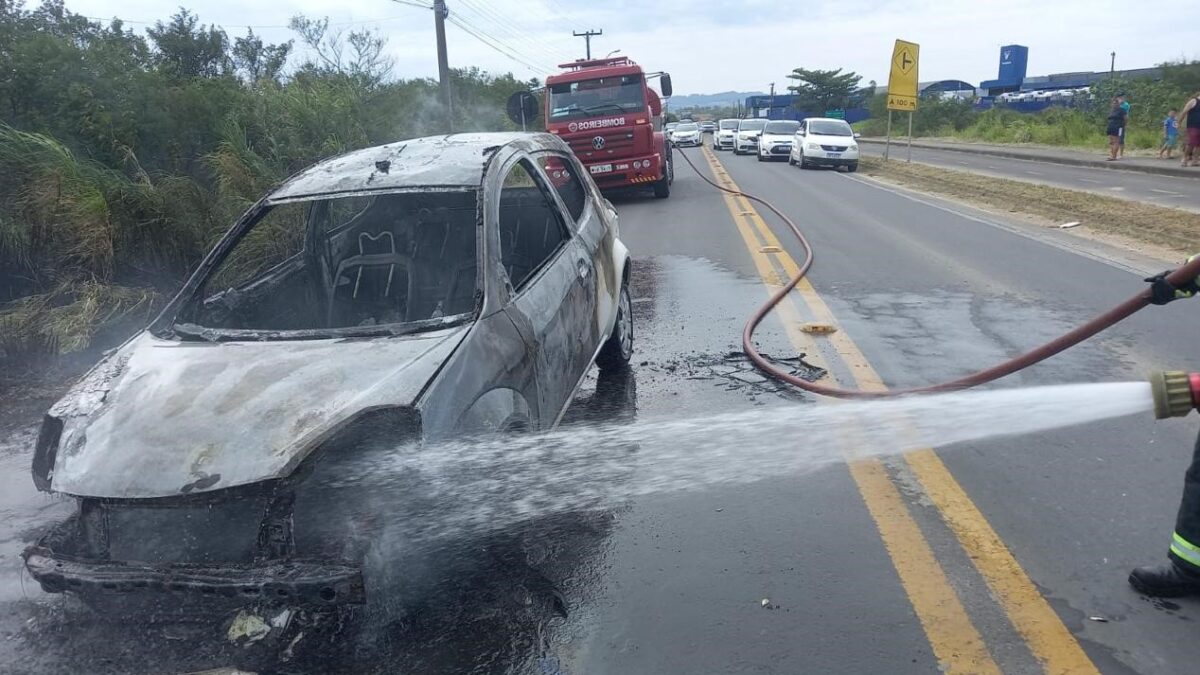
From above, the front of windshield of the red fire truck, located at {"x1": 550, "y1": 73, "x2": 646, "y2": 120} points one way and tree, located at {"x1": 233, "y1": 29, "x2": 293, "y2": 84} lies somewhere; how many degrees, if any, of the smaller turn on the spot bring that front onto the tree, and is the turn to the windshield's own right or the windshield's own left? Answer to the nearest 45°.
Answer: approximately 135° to the windshield's own right

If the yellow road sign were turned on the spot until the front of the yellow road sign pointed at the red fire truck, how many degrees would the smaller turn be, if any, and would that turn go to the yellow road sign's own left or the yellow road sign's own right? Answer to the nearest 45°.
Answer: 0° — it already faces it

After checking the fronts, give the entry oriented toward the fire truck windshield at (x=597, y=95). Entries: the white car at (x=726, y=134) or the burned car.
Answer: the white car

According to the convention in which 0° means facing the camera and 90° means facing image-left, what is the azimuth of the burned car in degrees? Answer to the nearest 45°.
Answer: approximately 45°

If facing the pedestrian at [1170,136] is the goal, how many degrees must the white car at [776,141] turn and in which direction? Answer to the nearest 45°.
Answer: approximately 90° to its left

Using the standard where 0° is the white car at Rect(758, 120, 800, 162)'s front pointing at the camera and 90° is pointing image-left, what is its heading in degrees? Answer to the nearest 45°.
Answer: approximately 0°

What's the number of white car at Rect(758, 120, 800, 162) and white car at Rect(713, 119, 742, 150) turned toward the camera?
2

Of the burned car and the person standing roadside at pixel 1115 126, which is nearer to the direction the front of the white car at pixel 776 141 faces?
the burned car

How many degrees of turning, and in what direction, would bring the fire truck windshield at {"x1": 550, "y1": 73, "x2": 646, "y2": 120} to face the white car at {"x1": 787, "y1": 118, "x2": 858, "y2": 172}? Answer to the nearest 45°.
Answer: approximately 135° to its left
